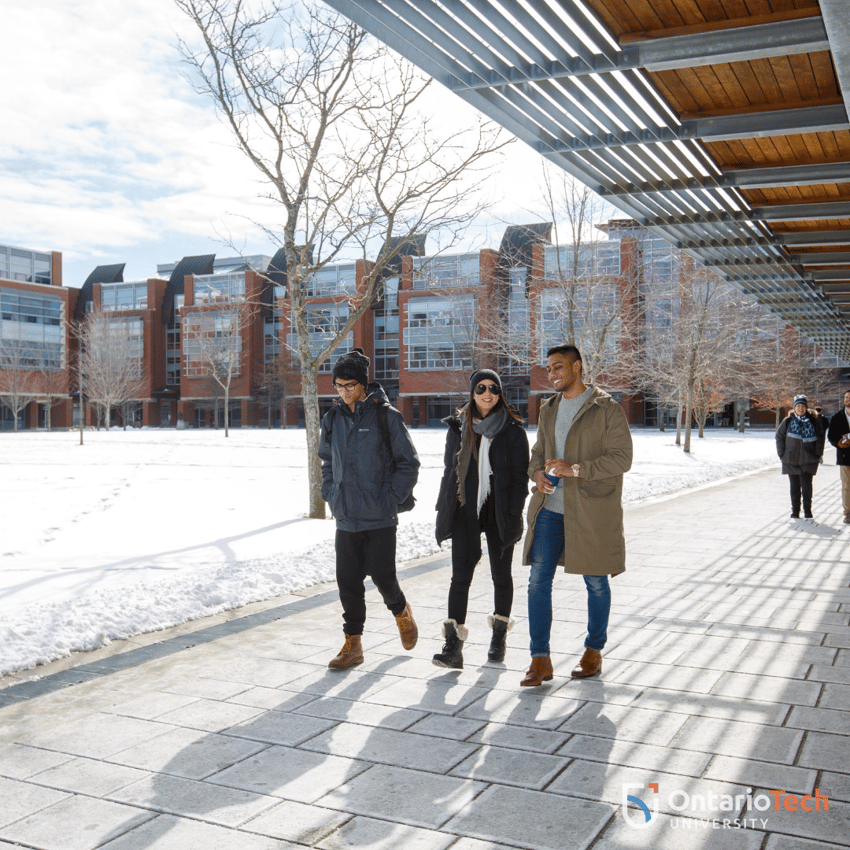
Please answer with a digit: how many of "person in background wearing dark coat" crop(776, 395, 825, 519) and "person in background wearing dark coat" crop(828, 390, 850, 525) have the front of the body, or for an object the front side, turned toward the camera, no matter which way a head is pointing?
2

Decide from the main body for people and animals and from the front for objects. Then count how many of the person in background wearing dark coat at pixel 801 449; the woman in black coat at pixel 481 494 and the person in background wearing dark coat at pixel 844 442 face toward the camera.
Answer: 3

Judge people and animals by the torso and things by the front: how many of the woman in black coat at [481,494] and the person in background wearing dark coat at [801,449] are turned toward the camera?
2

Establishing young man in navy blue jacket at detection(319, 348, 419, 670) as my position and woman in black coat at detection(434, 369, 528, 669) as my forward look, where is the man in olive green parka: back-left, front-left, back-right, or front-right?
front-right

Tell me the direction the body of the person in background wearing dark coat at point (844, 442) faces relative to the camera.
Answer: toward the camera

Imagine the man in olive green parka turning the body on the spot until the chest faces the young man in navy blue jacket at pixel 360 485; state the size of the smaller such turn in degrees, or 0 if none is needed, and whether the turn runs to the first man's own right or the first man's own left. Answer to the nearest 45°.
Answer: approximately 45° to the first man's own right

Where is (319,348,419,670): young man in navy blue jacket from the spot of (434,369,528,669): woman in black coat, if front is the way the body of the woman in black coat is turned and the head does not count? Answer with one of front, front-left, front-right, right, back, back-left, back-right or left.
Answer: right

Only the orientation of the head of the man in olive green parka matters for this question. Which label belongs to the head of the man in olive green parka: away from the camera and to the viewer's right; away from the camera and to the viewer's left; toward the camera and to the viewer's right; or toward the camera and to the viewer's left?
toward the camera and to the viewer's left

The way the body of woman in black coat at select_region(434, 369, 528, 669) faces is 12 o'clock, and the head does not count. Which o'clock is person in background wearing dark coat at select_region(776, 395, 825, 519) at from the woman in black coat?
The person in background wearing dark coat is roughly at 7 o'clock from the woman in black coat.

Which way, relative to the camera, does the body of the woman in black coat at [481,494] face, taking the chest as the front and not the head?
toward the camera

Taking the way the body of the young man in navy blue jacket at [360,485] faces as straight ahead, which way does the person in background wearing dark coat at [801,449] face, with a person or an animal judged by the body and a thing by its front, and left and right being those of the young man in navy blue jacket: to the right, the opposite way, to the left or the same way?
the same way

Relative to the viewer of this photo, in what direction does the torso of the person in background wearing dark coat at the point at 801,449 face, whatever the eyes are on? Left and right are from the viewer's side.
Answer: facing the viewer

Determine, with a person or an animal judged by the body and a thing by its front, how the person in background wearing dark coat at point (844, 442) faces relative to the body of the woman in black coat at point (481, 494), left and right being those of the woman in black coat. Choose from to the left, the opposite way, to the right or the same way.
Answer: the same way

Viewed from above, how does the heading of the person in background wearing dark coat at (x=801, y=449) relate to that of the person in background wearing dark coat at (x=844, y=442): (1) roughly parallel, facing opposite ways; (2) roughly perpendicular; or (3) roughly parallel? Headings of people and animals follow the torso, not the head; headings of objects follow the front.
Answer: roughly parallel

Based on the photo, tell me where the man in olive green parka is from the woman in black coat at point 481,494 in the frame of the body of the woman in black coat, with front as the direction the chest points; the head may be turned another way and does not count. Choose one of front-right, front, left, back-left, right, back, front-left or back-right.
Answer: front-left
